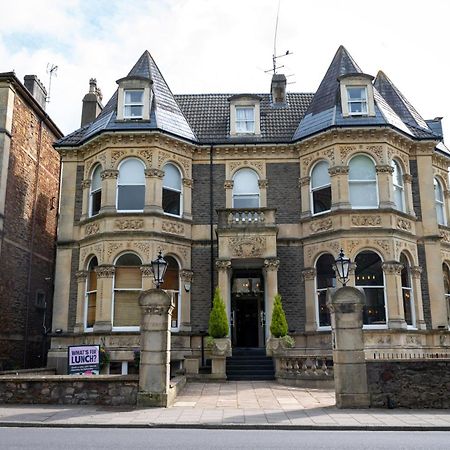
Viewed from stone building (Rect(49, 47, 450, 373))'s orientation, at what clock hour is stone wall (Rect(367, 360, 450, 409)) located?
The stone wall is roughly at 11 o'clock from the stone building.

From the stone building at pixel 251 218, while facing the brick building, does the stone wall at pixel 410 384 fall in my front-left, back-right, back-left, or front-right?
back-left

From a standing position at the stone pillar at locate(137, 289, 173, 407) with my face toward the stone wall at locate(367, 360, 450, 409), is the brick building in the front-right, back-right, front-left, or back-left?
back-left

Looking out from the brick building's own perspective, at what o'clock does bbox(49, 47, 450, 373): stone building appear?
The stone building is roughly at 10 o'clock from the brick building.

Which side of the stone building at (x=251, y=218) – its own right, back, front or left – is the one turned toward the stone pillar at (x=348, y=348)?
front

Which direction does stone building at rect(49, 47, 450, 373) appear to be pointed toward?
toward the camera

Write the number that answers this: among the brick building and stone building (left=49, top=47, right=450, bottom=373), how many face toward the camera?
2

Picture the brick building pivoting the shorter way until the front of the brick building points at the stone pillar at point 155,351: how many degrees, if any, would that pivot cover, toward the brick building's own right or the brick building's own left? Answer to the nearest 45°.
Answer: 0° — it already faces it

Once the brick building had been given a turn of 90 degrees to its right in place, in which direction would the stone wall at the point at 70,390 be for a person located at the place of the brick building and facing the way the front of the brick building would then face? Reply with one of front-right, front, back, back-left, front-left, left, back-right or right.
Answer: left
